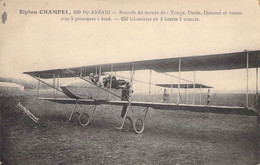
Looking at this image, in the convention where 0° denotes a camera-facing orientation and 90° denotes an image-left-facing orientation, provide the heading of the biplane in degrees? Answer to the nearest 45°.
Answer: approximately 45°
